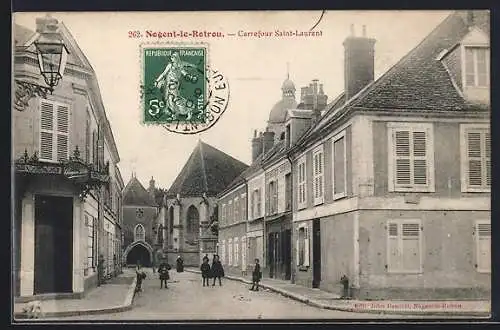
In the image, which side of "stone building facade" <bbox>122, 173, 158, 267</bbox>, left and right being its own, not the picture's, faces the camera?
front
